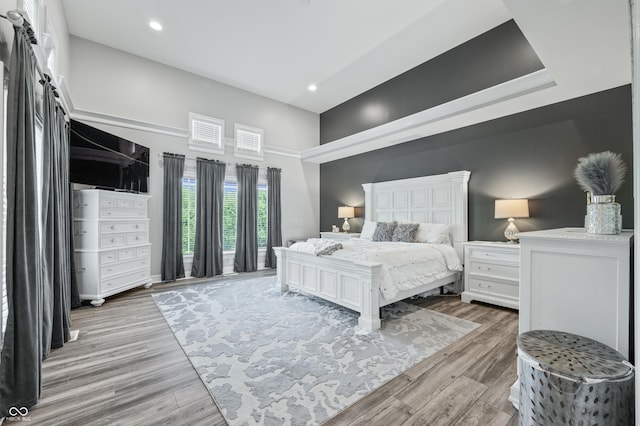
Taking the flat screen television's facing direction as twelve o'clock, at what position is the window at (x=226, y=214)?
The window is roughly at 10 o'clock from the flat screen television.

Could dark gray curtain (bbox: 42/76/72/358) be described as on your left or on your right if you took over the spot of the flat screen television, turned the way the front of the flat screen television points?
on your right

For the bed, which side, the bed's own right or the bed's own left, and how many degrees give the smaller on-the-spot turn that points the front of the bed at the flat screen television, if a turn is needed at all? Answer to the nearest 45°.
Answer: approximately 45° to the bed's own right

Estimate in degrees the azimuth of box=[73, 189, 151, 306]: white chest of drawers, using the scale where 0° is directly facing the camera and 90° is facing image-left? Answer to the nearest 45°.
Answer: approximately 315°

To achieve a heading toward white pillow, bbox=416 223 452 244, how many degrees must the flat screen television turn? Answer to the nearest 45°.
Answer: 0° — it already faces it

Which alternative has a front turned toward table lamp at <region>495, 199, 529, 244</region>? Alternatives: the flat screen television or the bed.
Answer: the flat screen television
